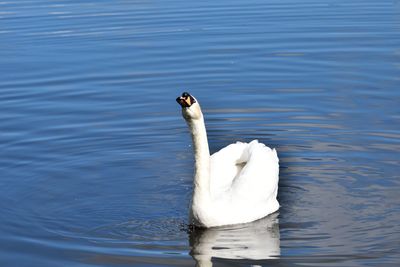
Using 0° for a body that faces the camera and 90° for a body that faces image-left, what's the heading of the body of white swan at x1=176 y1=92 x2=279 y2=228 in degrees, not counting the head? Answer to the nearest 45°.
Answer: approximately 45°
